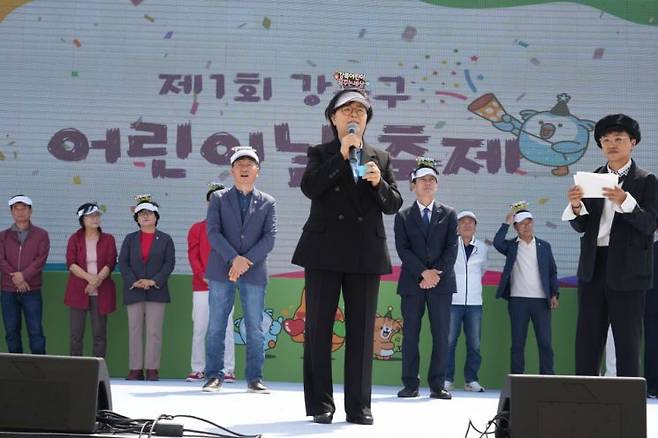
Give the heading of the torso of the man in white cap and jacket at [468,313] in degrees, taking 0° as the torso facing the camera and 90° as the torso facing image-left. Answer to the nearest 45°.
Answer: approximately 0°

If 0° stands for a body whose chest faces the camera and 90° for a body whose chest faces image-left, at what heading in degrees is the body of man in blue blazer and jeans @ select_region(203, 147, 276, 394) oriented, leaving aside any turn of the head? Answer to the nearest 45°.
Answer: approximately 0°

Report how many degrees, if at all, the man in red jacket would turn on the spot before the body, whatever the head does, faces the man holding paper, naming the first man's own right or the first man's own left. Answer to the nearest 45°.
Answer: approximately 45° to the first man's own left

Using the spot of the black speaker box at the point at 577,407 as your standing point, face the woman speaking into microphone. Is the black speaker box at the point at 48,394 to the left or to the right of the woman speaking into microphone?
left

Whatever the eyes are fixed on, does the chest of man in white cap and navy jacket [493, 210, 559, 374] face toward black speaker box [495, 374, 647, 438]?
yes
